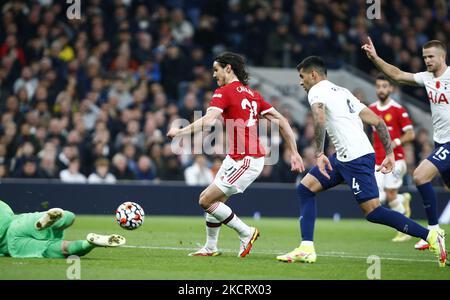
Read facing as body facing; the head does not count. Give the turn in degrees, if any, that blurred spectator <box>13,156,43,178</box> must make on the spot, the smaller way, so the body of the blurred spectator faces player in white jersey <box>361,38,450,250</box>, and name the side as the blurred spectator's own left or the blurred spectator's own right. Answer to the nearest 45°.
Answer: approximately 45° to the blurred spectator's own left

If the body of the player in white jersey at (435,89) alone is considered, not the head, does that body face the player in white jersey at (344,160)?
yes

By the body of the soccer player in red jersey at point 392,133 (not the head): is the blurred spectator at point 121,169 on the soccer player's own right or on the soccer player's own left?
on the soccer player's own right

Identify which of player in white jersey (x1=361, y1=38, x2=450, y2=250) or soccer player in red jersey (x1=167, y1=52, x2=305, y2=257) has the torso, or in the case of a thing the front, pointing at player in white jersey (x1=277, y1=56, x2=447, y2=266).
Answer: player in white jersey (x1=361, y1=38, x2=450, y2=250)

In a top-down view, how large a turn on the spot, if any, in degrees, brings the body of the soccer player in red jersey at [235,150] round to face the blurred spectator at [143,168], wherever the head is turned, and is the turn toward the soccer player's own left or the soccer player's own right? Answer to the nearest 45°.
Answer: approximately 45° to the soccer player's own right

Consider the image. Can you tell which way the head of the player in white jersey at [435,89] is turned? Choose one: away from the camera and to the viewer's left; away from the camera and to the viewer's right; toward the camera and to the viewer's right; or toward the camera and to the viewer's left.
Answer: toward the camera and to the viewer's left

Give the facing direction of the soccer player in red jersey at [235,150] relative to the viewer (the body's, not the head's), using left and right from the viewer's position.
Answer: facing away from the viewer and to the left of the viewer

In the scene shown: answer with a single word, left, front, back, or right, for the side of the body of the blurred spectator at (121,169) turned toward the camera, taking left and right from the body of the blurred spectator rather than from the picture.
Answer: front

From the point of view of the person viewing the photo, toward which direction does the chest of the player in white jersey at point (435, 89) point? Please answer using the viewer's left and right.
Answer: facing the viewer and to the left of the viewer

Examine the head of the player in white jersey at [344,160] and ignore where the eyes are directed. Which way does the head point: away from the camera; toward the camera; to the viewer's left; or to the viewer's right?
to the viewer's left

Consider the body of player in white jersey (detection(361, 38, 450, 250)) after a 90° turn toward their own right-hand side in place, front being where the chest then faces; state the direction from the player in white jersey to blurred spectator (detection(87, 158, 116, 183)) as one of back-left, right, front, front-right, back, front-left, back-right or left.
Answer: front

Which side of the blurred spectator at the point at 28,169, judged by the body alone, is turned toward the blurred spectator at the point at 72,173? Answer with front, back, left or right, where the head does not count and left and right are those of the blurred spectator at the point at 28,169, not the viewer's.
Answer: left

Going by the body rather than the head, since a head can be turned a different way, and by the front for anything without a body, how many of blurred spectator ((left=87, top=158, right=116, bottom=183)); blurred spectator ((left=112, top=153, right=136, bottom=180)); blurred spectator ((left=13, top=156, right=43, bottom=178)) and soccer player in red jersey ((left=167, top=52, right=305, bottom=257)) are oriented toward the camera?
3

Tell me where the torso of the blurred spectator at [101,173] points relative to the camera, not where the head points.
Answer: toward the camera

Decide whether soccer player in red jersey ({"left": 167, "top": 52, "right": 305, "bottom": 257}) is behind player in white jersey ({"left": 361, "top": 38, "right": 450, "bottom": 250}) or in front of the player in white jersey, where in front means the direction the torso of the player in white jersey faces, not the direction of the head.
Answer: in front
